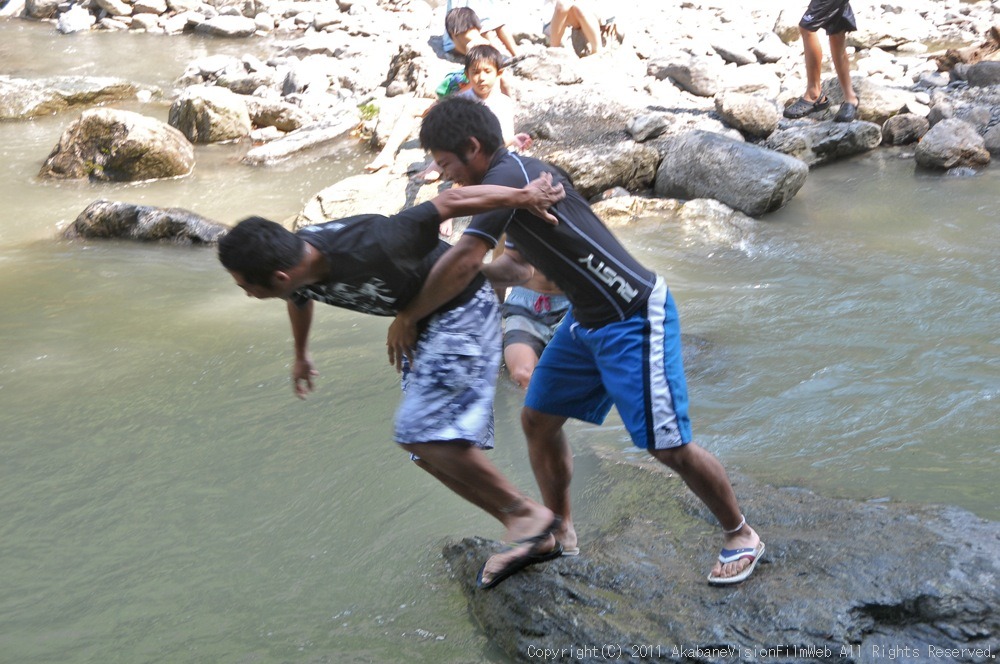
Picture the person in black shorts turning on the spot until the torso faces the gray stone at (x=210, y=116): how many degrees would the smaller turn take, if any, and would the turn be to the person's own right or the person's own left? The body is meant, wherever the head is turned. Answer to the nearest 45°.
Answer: approximately 45° to the person's own right

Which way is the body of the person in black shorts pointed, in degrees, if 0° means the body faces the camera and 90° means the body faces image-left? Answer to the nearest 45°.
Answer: approximately 45°

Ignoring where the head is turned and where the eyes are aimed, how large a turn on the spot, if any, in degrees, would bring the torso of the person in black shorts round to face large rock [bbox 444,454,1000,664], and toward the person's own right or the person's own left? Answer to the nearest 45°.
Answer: approximately 45° to the person's own left

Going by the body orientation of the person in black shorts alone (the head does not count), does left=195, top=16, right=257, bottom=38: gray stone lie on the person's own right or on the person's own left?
on the person's own right

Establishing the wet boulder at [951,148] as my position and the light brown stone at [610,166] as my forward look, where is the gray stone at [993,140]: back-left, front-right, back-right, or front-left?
back-right

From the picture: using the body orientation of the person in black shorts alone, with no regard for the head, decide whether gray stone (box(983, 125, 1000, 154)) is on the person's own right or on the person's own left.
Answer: on the person's own left
